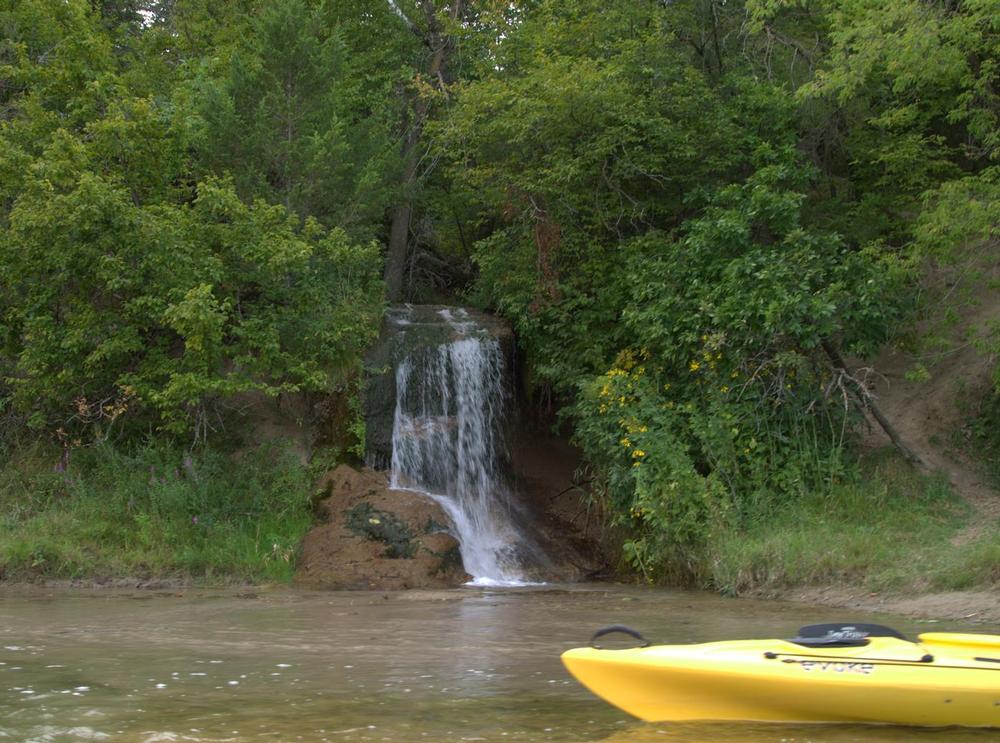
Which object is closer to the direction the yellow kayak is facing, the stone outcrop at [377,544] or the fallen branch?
the stone outcrop

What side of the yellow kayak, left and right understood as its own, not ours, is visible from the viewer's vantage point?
left

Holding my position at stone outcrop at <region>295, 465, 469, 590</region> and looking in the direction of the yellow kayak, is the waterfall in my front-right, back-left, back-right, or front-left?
back-left

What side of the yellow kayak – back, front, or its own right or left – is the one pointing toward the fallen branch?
right

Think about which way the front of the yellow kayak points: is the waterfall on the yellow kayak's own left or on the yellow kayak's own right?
on the yellow kayak's own right

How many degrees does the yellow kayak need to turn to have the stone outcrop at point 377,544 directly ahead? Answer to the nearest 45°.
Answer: approximately 45° to its right
